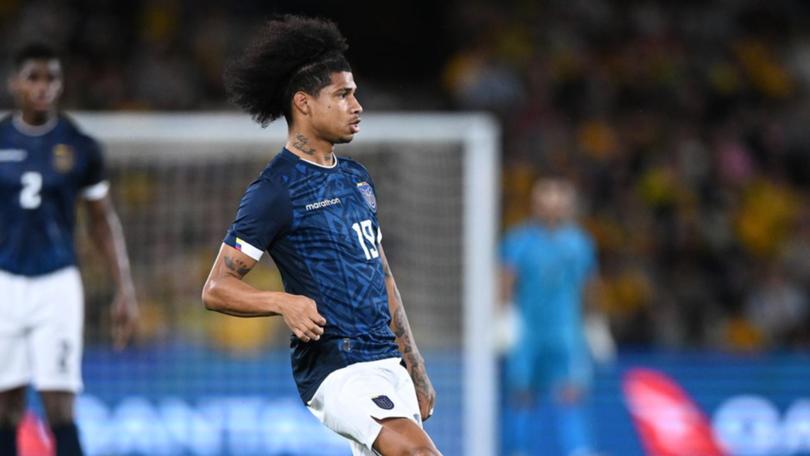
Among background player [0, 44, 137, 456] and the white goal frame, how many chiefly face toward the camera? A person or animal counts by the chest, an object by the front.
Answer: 2

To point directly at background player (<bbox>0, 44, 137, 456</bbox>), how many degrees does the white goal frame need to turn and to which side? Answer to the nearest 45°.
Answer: approximately 45° to its right

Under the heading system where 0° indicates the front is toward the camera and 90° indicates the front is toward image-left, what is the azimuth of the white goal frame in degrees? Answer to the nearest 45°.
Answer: approximately 0°

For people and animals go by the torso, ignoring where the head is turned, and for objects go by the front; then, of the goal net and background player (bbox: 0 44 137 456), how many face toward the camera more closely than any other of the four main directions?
2

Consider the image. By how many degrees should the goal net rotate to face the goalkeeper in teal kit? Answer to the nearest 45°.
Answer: approximately 90° to its left
